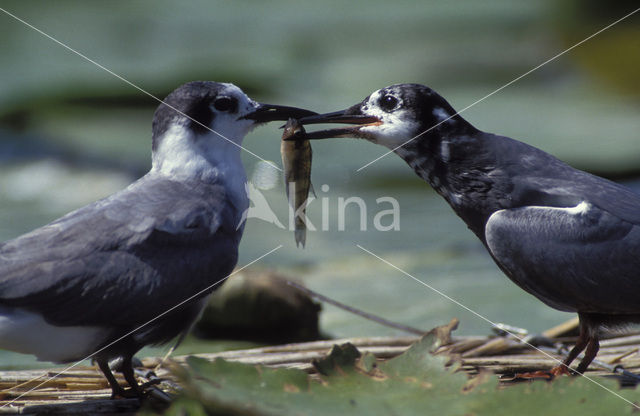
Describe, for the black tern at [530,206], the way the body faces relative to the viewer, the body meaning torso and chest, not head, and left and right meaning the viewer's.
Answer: facing to the left of the viewer

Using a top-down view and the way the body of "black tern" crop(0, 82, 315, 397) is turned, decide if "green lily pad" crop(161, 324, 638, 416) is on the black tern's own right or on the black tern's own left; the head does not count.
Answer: on the black tern's own right

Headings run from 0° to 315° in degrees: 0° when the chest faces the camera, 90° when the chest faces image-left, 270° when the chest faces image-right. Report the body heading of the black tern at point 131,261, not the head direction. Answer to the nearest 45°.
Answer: approximately 270°

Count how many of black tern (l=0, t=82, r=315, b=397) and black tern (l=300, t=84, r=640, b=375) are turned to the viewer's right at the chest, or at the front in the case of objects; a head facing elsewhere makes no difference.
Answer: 1

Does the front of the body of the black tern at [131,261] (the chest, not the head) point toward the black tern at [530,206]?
yes

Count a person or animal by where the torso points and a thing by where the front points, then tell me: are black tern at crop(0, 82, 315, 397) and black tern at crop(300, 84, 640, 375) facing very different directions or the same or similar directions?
very different directions

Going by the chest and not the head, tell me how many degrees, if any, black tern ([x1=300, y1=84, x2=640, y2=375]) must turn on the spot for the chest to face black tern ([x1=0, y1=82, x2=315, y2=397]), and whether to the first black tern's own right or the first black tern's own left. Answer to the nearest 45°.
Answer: approximately 45° to the first black tern's own left
